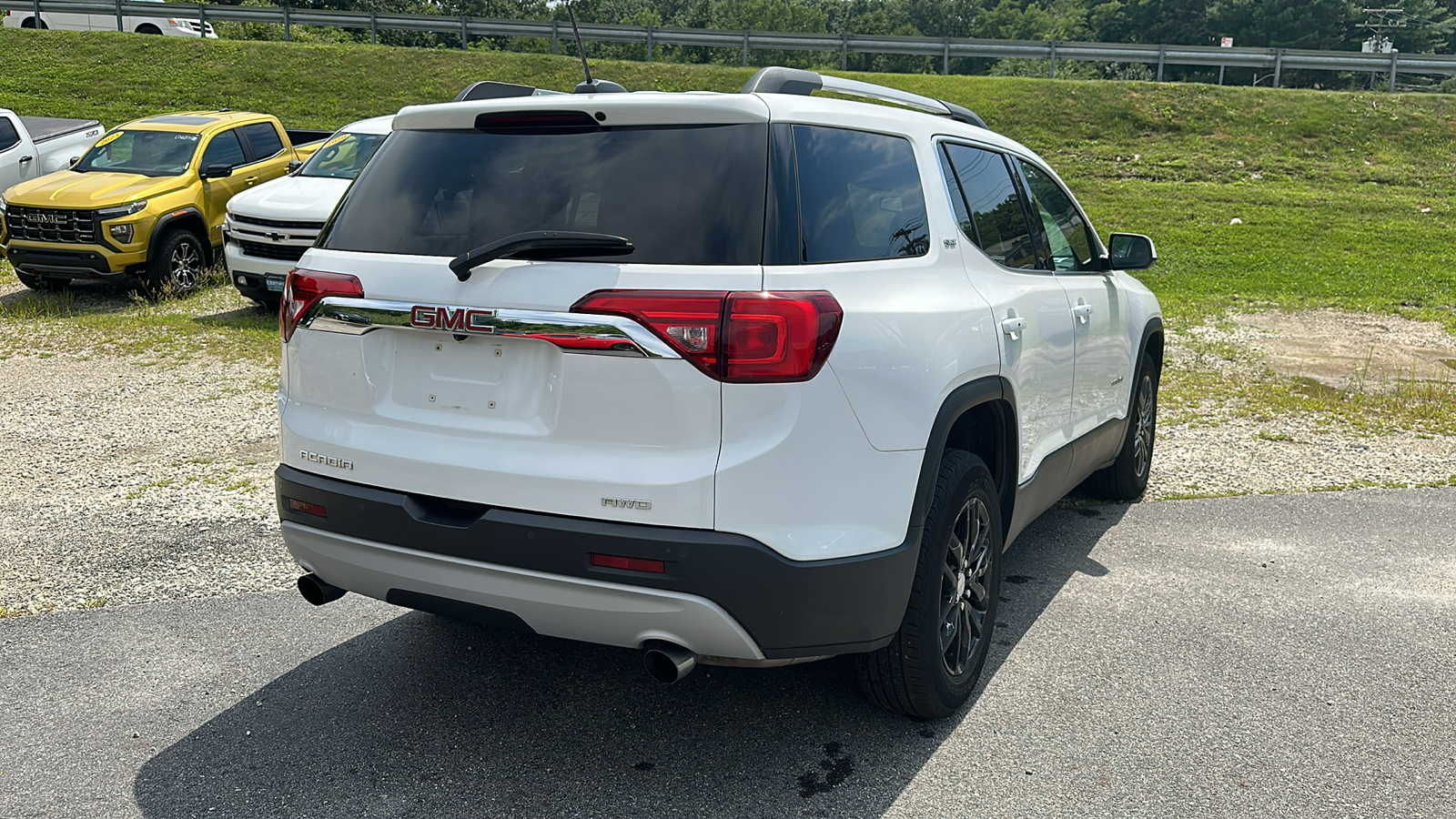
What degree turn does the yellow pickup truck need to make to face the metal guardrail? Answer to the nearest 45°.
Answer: approximately 180°

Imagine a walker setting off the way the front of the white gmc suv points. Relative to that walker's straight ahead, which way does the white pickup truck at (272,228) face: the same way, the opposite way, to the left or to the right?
the opposite way

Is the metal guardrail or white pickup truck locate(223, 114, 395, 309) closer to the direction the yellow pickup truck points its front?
the white pickup truck

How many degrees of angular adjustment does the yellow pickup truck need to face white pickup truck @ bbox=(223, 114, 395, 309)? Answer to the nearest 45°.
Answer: approximately 90° to its left

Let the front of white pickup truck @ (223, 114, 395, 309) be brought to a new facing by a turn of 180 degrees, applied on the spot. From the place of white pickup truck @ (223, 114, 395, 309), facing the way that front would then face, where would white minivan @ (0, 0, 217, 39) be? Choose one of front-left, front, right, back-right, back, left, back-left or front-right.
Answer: front-left

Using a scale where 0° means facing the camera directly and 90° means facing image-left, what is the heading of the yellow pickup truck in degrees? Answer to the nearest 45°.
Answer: approximately 45°

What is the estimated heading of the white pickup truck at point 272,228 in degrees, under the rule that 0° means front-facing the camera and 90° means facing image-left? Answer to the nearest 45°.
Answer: approximately 45°

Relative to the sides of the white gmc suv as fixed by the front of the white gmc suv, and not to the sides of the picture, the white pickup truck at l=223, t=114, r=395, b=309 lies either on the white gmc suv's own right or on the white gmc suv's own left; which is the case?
on the white gmc suv's own left

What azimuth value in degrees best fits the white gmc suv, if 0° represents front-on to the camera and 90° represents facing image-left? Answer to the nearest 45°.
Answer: approximately 225°

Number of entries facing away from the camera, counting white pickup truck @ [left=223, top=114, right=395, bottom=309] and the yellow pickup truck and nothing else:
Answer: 0

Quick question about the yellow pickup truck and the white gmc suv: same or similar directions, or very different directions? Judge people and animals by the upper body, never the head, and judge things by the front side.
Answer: very different directions

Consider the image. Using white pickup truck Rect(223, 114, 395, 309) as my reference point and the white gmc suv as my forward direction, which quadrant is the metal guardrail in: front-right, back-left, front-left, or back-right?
back-left

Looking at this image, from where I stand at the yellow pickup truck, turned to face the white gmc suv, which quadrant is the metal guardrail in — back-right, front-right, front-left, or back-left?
back-left

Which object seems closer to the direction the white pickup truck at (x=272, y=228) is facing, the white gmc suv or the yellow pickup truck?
the white gmc suv

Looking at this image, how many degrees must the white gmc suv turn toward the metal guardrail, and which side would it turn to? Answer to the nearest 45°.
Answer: approximately 45° to its left

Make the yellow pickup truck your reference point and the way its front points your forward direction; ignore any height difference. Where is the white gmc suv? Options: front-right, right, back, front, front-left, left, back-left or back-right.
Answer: front-left
